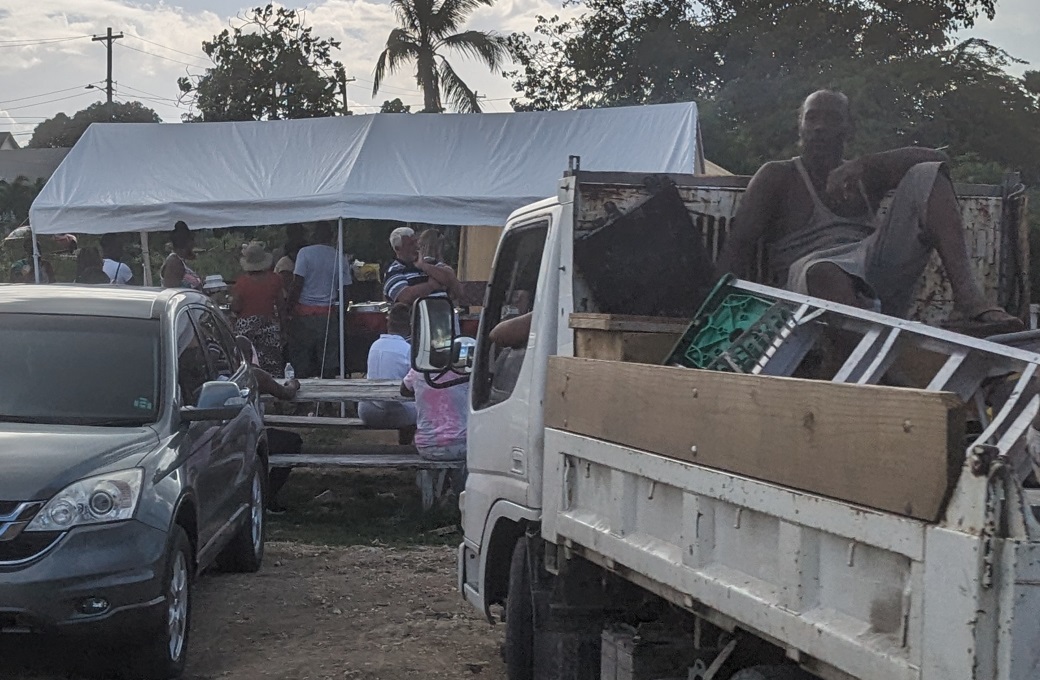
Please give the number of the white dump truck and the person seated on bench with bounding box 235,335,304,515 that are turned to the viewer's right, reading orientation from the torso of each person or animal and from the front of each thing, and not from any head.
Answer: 1

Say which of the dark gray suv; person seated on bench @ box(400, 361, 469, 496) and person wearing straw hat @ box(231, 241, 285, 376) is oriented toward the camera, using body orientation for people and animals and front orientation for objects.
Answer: the dark gray suv

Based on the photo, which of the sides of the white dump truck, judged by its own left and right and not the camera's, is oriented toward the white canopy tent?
front

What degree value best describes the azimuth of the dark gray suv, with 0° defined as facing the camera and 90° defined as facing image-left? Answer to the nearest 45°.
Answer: approximately 0°

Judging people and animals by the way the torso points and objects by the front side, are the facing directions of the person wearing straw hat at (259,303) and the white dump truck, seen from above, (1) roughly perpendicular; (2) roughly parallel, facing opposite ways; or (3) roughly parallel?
roughly parallel

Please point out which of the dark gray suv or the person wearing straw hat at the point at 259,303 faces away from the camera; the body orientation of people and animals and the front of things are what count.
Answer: the person wearing straw hat

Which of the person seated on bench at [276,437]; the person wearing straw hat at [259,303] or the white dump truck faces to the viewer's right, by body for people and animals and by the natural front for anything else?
the person seated on bench

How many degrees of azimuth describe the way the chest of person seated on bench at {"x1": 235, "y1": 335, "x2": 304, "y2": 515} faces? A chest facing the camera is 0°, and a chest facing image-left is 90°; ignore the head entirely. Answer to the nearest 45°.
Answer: approximately 270°

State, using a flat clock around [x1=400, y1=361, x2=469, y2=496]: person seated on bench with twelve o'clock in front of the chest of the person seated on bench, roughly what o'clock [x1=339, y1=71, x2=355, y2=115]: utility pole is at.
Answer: The utility pole is roughly at 12 o'clock from the person seated on bench.

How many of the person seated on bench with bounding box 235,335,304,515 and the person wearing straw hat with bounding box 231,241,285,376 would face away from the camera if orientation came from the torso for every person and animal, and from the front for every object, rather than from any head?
1

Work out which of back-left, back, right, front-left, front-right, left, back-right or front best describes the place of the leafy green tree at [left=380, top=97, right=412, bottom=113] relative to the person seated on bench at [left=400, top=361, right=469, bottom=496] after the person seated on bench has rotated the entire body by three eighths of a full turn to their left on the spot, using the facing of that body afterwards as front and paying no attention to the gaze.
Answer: back-right

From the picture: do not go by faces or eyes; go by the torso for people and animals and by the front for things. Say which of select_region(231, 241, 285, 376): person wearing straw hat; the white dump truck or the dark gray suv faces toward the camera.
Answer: the dark gray suv

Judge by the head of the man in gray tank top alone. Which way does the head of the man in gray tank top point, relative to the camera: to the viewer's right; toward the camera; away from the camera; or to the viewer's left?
toward the camera

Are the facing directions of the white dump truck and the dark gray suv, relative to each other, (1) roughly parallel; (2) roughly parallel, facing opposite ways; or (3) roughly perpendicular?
roughly parallel, facing opposite ways

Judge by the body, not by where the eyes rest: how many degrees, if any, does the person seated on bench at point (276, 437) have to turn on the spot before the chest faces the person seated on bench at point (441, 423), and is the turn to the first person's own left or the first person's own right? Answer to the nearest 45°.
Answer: approximately 45° to the first person's own right

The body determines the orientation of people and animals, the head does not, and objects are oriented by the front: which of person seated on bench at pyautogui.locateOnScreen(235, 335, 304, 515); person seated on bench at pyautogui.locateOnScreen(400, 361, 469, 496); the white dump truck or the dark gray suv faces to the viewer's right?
person seated on bench at pyautogui.locateOnScreen(235, 335, 304, 515)

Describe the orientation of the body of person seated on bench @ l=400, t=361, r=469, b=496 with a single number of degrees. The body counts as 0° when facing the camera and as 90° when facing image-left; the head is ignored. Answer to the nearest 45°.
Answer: approximately 180°

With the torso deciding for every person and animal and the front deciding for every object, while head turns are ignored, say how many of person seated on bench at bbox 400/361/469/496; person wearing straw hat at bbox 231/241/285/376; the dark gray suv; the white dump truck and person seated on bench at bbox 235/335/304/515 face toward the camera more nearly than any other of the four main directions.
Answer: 1

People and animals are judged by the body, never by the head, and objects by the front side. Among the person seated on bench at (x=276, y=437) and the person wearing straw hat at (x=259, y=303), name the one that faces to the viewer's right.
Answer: the person seated on bench

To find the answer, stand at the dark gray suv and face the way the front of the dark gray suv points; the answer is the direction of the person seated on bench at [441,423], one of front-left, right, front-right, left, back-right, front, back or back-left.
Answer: back-left

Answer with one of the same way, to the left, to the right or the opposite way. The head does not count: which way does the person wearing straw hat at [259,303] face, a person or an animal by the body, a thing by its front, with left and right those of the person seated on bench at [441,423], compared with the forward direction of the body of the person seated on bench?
the same way

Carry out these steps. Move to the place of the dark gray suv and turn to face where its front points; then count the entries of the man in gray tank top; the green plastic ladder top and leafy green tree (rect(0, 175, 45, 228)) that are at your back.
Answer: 1
